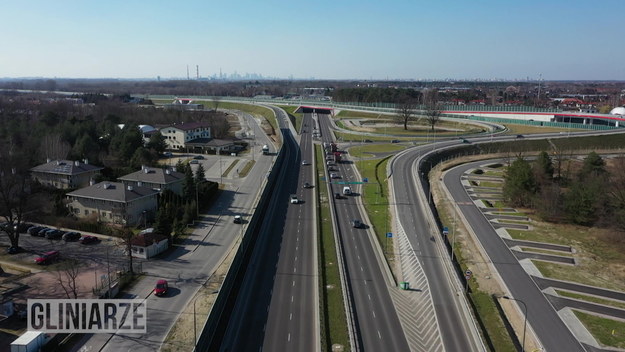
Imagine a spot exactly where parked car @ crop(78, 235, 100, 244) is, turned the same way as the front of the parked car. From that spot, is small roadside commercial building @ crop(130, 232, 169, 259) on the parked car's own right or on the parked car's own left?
on the parked car's own right

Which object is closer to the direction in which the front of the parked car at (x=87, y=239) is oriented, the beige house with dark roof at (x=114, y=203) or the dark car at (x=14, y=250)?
the beige house with dark roof

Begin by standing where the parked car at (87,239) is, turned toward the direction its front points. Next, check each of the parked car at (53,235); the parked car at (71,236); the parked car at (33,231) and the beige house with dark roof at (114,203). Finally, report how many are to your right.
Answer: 0

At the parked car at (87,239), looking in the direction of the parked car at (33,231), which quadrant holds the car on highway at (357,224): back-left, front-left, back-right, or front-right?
back-right

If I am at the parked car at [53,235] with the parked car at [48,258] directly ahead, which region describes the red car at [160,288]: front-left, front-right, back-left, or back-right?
front-left

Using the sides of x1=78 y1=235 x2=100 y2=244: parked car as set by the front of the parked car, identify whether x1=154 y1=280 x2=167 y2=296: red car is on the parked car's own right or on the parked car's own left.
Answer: on the parked car's own right

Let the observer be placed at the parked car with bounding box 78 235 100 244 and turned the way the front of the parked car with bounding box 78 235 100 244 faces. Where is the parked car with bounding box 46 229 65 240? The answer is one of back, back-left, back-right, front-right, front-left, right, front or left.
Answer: back-left

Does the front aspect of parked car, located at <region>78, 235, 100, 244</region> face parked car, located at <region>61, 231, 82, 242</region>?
no

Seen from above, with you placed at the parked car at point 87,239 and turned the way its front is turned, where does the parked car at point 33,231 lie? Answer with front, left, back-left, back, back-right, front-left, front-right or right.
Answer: back-left

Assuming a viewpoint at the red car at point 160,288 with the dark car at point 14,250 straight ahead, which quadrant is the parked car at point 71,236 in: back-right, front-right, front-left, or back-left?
front-right

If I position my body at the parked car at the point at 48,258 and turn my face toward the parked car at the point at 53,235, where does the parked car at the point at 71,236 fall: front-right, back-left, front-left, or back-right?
front-right

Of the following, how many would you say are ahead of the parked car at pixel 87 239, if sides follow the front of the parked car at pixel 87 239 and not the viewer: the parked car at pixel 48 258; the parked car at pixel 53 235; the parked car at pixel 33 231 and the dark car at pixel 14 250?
0
